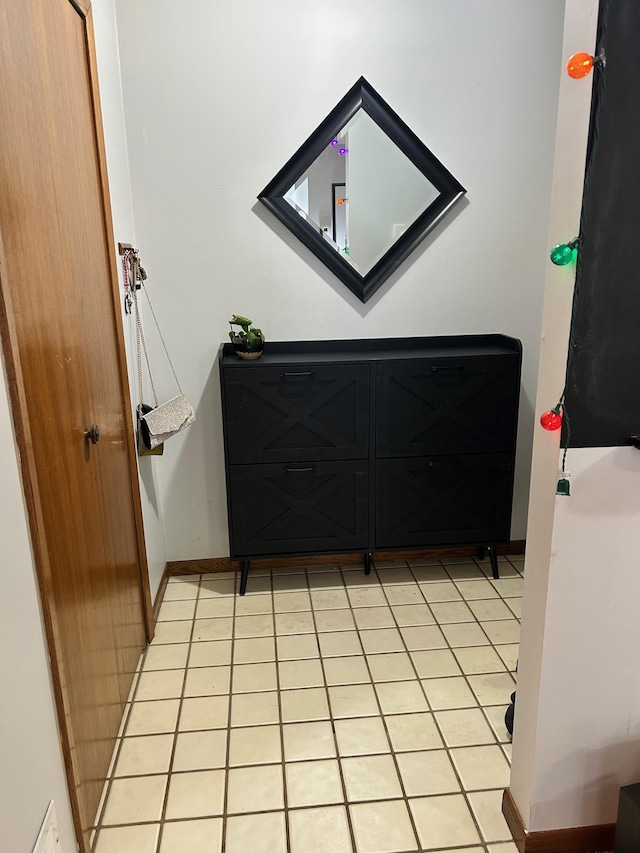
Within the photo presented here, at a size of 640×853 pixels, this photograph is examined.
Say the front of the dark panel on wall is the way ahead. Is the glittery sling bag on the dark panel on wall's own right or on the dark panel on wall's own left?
on the dark panel on wall's own right

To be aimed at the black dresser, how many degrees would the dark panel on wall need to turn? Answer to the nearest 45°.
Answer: approximately 135° to its right

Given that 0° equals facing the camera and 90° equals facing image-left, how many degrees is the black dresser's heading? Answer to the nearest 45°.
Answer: approximately 0°

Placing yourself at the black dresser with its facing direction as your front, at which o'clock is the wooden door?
The wooden door is roughly at 1 o'clock from the black dresser.

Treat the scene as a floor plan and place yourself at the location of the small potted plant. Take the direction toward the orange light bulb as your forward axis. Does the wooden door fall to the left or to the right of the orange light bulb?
right

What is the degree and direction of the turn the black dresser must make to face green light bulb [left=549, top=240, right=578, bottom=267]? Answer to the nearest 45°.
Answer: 0° — it already faces it

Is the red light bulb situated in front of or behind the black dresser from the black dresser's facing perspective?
in front
